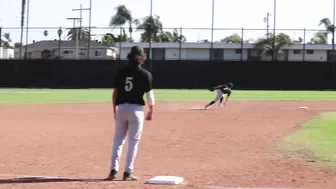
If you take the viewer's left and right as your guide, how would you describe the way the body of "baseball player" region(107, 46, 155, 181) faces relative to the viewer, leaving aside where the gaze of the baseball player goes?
facing away from the viewer and to the right of the viewer
